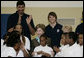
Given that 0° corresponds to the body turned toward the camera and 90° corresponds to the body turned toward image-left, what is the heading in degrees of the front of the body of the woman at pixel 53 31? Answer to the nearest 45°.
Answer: approximately 0°

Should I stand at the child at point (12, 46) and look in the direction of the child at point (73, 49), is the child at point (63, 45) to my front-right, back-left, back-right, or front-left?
front-left

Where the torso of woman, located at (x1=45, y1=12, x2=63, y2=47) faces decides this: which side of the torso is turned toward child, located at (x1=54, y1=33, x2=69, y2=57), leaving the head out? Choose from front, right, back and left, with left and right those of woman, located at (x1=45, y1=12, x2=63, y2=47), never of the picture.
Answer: front

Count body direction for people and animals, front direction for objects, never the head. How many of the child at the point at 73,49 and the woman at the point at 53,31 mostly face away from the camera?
0

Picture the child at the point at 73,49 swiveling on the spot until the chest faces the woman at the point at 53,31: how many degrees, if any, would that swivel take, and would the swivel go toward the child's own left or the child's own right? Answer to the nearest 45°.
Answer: approximately 90° to the child's own right

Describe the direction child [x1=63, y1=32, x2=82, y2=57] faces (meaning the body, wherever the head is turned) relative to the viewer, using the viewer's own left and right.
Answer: facing the viewer and to the left of the viewer

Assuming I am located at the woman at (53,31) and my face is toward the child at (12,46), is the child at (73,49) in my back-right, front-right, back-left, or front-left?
front-left
